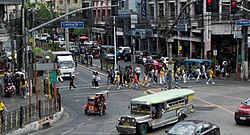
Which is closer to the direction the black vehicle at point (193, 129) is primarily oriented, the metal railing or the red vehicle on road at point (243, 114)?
the metal railing

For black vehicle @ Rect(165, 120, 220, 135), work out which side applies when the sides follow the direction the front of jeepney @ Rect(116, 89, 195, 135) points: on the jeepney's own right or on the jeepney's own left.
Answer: on the jeepney's own left

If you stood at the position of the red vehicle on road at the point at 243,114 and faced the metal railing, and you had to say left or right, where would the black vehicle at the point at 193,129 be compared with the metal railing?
left

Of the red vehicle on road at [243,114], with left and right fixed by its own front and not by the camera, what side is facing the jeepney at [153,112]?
front

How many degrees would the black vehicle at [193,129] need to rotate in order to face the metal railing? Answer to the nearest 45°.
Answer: approximately 45° to its right

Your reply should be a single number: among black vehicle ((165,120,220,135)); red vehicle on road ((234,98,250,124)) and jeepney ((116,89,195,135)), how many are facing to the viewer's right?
0

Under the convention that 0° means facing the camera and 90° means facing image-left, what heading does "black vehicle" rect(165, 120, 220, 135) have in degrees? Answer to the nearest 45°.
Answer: approximately 45°

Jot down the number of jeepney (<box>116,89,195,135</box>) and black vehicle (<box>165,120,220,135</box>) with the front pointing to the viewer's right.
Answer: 0
